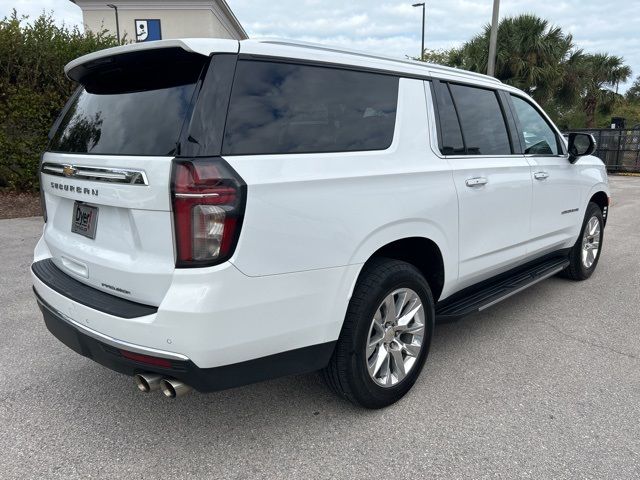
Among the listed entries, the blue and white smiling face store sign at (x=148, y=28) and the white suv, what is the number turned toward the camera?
1

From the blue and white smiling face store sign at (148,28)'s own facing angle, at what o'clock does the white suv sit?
The white suv is roughly at 12 o'clock from the blue and white smiling face store sign.

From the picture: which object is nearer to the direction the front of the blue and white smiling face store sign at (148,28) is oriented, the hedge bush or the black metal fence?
the hedge bush

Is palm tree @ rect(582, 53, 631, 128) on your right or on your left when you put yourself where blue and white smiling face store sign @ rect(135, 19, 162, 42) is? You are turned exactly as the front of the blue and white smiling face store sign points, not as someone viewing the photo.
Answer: on your left

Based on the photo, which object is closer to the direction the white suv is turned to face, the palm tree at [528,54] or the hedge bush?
the palm tree

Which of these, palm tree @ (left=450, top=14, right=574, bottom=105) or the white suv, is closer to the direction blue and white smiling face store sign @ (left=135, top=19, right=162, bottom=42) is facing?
the white suv

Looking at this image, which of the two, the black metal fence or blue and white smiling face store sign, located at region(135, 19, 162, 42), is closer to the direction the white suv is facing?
the black metal fence

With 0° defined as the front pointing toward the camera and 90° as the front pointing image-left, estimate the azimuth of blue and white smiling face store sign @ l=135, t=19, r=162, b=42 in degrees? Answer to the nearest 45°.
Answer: approximately 0°

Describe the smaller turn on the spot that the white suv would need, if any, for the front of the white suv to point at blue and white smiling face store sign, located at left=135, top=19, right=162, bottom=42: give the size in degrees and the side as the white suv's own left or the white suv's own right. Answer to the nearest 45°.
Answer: approximately 45° to the white suv's own left

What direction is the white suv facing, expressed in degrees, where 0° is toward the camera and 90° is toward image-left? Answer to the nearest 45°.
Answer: approximately 225°

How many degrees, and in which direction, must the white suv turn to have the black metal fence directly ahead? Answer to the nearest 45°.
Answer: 0° — it already faces it

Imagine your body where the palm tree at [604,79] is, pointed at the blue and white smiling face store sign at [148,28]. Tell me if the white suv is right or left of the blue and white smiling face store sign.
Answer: left
